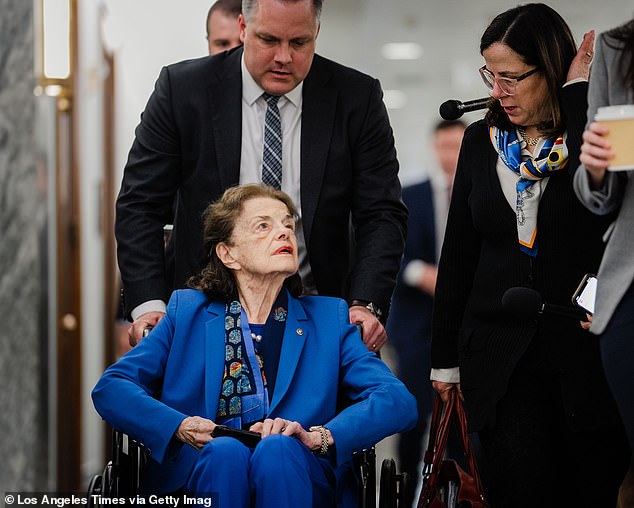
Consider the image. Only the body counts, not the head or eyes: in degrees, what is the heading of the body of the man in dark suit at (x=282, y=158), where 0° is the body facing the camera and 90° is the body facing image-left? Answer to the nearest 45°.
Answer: approximately 0°

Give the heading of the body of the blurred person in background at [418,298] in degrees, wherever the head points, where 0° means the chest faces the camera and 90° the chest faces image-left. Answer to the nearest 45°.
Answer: approximately 0°

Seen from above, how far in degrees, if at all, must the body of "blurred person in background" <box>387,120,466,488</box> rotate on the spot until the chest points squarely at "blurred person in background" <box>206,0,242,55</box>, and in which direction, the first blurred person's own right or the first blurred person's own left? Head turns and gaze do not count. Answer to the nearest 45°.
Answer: approximately 45° to the first blurred person's own right
